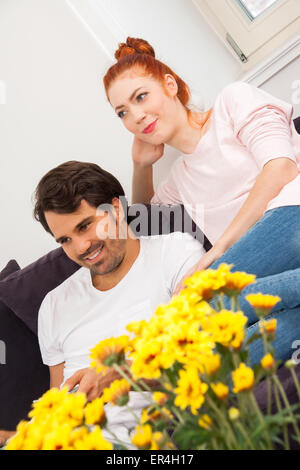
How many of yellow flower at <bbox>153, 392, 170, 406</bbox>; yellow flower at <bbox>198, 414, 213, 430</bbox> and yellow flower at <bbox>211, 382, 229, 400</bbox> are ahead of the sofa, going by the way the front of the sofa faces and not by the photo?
3

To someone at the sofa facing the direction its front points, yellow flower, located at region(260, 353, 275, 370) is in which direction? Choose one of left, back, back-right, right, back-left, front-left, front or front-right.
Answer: front

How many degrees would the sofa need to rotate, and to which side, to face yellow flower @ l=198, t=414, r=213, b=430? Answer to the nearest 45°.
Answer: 0° — it already faces it

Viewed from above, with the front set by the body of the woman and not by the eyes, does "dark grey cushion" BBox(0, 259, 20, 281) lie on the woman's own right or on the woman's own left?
on the woman's own right

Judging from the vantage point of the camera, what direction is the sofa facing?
facing the viewer

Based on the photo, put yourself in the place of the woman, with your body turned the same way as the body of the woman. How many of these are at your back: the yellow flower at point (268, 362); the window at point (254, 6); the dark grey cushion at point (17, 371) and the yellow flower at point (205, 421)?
1

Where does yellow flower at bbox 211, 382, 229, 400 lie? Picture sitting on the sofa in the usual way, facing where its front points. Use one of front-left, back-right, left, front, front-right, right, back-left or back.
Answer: front

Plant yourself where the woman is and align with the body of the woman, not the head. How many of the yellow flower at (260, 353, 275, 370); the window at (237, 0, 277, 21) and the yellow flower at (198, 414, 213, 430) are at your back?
1

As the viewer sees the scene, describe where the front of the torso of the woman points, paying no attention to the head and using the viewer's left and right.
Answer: facing the viewer and to the left of the viewer

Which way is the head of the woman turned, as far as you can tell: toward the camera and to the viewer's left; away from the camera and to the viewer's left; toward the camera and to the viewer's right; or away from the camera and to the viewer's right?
toward the camera and to the viewer's left

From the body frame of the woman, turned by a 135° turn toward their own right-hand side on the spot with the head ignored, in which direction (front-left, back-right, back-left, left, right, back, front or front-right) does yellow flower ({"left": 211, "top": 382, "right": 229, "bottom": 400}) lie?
back

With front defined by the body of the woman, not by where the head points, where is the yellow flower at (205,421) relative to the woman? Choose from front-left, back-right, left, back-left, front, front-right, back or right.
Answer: front-left

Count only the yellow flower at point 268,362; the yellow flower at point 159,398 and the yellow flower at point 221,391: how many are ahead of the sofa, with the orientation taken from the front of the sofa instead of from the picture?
3

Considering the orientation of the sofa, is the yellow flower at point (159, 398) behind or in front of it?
in front

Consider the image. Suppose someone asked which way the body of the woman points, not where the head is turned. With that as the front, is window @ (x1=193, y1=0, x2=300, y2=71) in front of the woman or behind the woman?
behind
